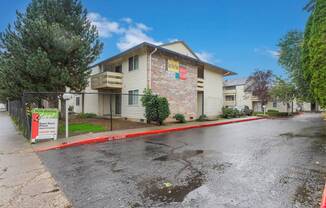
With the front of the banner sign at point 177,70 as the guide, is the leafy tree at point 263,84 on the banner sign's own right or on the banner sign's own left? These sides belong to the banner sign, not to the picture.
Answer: on the banner sign's own left

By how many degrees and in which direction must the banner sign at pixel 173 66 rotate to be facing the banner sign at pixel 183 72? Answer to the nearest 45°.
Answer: approximately 90° to its left

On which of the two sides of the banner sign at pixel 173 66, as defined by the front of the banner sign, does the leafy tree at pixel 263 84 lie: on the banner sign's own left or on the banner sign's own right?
on the banner sign's own left

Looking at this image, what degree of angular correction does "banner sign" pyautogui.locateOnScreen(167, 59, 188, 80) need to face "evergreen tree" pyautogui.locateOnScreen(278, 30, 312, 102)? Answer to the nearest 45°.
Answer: approximately 45° to its left

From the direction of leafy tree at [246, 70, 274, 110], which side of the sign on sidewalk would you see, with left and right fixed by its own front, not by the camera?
left

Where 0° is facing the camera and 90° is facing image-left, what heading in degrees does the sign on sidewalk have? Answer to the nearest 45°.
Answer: approximately 0°

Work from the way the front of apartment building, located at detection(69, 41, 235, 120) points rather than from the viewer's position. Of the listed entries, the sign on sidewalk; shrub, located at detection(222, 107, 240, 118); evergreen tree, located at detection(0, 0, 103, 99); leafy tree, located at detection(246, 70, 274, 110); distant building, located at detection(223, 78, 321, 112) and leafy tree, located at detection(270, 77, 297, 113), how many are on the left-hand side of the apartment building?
4
